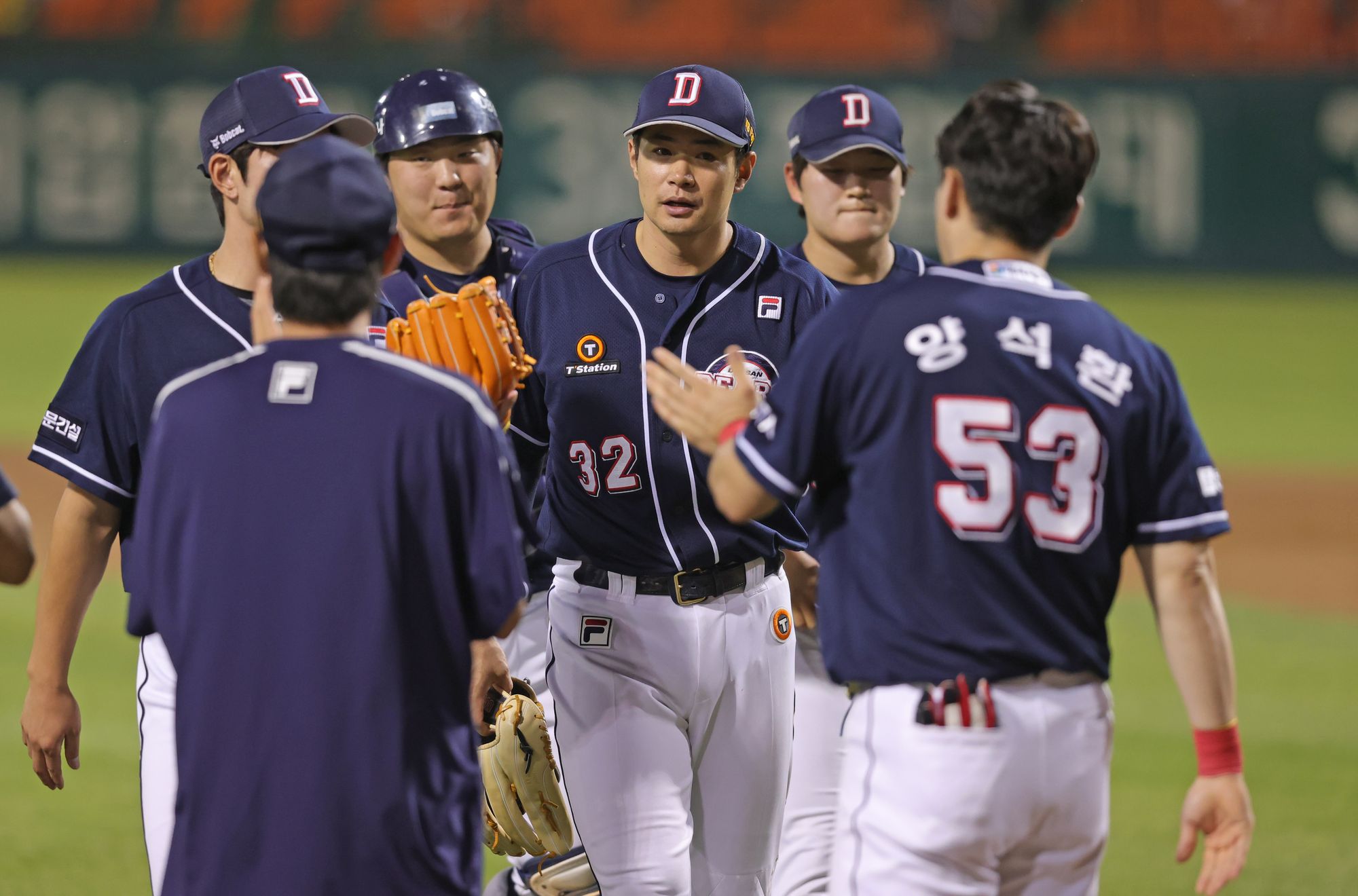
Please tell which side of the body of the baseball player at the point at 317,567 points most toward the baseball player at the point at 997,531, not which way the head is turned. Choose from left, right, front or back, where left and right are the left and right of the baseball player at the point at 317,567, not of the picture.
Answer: right

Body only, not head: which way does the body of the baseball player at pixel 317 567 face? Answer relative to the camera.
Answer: away from the camera

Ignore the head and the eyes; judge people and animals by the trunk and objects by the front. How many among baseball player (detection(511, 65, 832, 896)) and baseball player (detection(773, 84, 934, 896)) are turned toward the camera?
2

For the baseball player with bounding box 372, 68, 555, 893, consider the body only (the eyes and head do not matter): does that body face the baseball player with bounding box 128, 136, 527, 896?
yes

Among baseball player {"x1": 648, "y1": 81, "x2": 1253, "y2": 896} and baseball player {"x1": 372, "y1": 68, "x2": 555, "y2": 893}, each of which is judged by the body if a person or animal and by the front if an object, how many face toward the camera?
1

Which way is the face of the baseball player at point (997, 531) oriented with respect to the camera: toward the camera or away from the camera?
away from the camera

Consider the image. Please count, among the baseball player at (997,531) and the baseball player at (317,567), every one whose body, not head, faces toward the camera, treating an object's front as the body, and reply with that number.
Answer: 0

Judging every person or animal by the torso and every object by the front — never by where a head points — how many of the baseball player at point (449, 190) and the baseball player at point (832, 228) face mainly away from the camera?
0

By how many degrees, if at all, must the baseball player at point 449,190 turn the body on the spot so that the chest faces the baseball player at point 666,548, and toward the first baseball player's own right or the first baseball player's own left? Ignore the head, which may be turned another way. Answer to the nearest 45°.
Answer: approximately 45° to the first baseball player's own left
